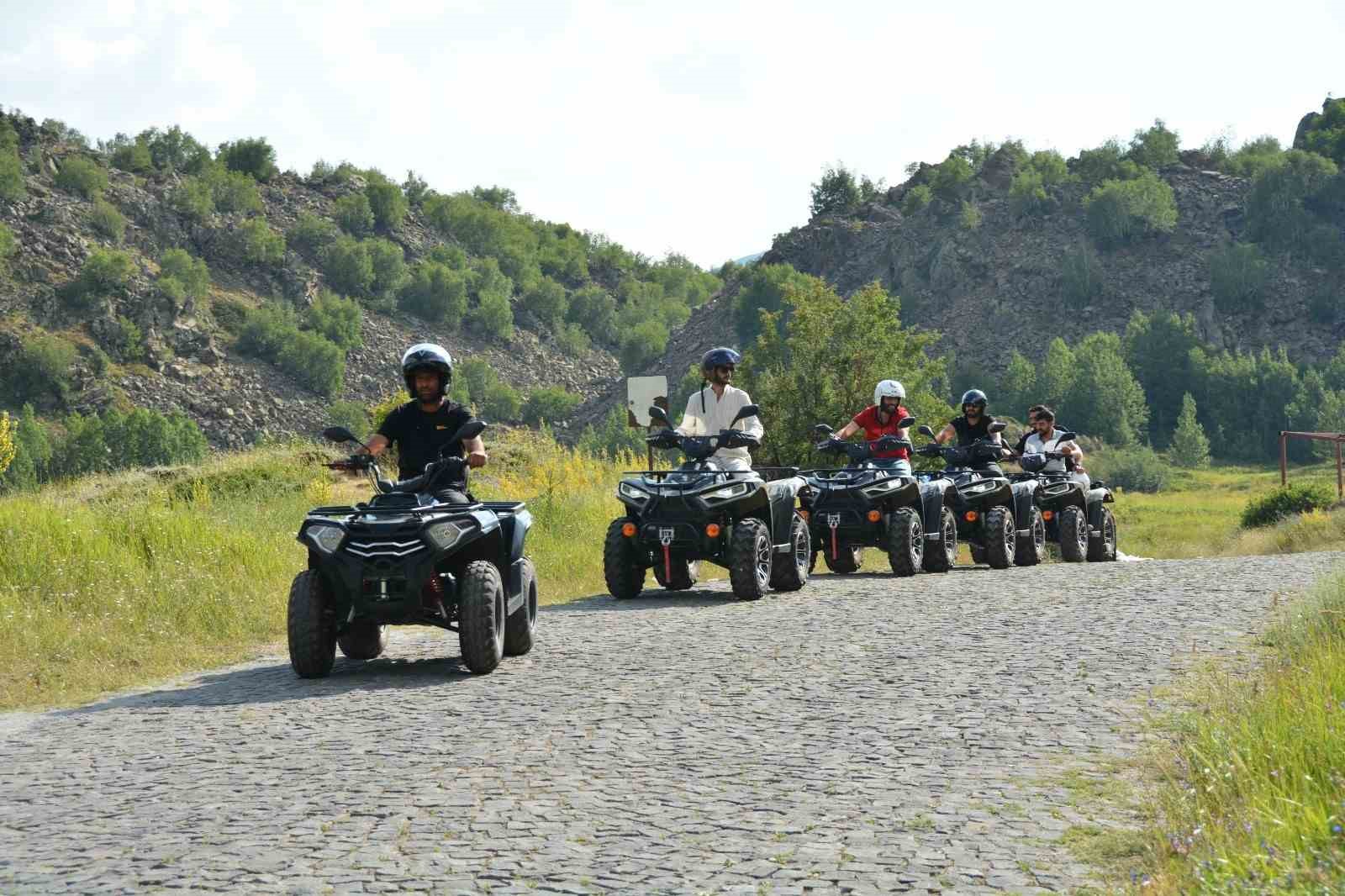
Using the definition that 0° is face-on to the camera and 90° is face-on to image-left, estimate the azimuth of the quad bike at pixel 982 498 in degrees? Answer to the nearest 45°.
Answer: approximately 45°

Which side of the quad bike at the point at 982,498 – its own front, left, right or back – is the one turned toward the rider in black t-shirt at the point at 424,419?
front

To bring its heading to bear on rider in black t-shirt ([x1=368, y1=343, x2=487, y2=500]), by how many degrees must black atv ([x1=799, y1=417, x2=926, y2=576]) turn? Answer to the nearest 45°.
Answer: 0° — it already faces them

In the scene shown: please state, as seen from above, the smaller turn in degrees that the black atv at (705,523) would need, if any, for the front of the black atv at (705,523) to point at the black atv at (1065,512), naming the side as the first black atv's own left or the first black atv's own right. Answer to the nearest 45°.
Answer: approximately 180°

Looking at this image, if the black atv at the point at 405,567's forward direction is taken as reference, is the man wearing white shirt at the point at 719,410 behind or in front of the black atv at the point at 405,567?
behind

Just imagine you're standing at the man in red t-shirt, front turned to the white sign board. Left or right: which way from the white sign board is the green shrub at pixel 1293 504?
right

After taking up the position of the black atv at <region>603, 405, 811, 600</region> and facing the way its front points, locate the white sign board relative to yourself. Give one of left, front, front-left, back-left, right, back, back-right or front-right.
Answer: back-right

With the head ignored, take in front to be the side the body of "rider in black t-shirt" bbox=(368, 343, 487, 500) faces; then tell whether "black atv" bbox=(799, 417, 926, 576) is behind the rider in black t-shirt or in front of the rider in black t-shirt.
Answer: behind
